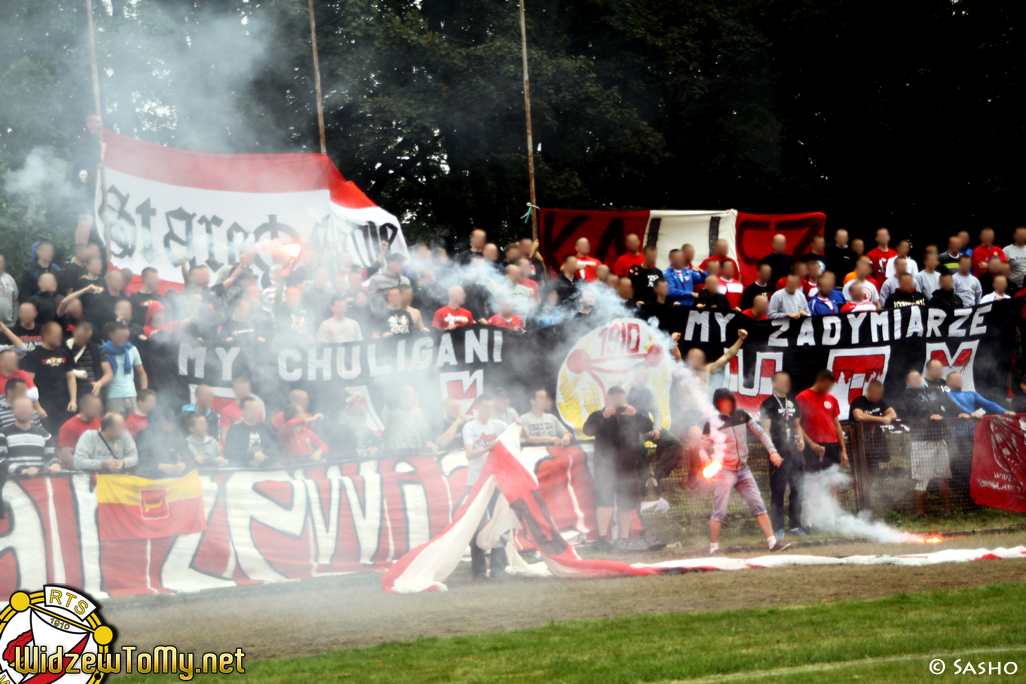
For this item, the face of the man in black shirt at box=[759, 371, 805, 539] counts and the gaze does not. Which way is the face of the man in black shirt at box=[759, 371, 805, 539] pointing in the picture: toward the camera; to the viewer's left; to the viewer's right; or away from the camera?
toward the camera

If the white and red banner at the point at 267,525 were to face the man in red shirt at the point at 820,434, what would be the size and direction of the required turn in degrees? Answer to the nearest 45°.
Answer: approximately 90° to its left

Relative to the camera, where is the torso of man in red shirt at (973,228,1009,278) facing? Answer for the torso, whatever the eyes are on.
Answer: toward the camera

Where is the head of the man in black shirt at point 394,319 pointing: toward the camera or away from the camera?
toward the camera

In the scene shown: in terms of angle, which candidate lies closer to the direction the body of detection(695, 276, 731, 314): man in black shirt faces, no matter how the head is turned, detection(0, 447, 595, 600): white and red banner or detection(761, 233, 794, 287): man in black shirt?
the white and red banner

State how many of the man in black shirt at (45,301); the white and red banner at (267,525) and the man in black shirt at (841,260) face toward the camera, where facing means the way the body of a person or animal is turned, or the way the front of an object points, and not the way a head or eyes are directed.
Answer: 3

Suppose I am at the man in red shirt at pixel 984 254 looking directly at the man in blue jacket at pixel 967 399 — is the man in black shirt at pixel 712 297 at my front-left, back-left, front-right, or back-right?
front-right

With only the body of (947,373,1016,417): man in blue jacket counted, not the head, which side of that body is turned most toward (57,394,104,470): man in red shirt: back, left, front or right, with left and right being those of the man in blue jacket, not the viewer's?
right

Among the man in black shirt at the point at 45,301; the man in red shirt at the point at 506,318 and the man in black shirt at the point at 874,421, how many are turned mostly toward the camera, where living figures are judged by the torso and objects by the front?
3

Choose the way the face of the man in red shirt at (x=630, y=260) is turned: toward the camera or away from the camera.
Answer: toward the camera

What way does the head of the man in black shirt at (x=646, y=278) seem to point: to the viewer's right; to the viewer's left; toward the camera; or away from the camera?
toward the camera

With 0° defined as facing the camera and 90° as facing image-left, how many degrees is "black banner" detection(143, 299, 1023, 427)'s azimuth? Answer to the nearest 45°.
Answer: approximately 0°

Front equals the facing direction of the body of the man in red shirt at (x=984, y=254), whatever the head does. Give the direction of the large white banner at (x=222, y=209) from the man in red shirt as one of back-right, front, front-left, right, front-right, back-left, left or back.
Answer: front-right

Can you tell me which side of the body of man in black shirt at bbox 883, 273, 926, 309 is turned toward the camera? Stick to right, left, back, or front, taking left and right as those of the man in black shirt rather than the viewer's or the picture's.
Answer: front

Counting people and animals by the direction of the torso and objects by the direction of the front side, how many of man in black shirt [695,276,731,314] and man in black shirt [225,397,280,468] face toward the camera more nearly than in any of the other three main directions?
2

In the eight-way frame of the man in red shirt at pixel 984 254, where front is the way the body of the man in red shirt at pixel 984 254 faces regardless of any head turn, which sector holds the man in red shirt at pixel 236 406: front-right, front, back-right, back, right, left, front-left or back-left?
front-right

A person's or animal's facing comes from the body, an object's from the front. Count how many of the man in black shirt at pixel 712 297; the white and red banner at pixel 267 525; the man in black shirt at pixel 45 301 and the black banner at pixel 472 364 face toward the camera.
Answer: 4
